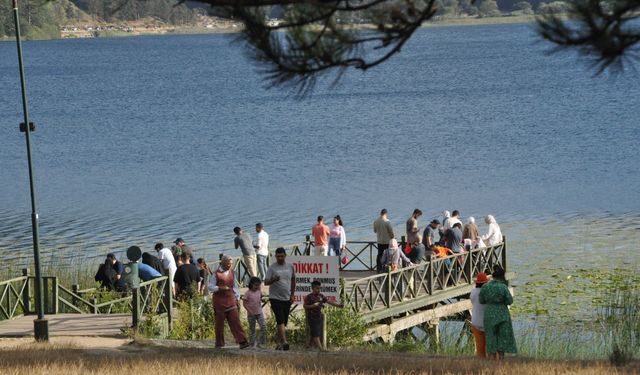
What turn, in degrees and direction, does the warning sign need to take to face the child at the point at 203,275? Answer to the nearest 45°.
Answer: approximately 135° to its right

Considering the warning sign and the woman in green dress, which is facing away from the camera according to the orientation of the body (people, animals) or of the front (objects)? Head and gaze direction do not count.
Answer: the woman in green dress

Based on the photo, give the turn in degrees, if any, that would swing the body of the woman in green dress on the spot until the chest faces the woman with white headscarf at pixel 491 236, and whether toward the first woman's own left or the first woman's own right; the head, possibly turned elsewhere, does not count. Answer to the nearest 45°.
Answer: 0° — they already face them

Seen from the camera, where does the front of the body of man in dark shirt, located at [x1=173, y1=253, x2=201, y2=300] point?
away from the camera

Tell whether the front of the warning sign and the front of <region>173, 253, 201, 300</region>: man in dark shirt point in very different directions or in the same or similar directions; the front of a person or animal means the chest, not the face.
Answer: very different directions

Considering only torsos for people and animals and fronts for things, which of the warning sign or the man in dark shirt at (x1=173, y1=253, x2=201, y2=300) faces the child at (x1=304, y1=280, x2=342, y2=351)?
the warning sign

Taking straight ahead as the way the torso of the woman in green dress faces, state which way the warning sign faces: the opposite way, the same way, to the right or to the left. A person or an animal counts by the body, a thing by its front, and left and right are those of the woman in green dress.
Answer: the opposite way

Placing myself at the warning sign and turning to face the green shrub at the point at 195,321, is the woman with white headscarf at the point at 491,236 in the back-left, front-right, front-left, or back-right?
back-right

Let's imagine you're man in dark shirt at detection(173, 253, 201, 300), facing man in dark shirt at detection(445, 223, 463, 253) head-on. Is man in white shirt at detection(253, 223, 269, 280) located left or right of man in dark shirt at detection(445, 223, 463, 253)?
left
